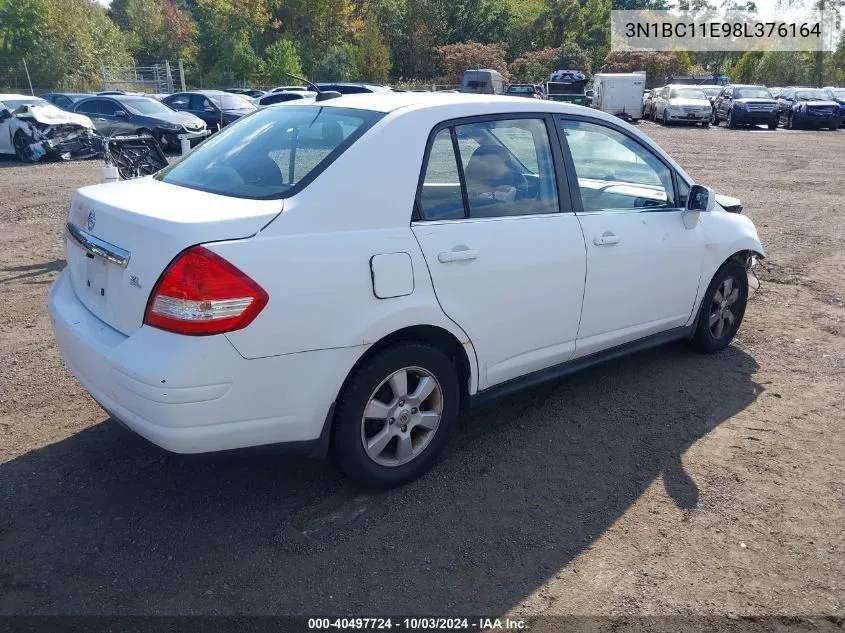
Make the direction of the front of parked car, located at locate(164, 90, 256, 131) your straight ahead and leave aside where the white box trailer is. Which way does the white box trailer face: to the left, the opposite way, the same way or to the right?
to the left

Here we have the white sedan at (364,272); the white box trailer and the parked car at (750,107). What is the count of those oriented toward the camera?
1

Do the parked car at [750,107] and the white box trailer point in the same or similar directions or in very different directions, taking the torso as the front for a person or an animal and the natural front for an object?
very different directions

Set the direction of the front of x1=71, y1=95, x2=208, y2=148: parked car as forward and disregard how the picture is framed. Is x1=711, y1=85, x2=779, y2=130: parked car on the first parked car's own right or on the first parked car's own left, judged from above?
on the first parked car's own left

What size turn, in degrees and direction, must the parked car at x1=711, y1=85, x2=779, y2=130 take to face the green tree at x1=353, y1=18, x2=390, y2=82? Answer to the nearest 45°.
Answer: approximately 135° to its right

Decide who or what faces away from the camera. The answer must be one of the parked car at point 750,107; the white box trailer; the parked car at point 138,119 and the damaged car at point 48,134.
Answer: the white box trailer

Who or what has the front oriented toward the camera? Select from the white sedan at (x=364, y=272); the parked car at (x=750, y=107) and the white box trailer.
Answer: the parked car

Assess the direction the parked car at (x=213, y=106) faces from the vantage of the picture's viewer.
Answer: facing the viewer and to the right of the viewer

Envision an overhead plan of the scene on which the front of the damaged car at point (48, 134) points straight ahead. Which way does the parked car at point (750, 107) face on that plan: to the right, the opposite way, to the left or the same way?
to the right

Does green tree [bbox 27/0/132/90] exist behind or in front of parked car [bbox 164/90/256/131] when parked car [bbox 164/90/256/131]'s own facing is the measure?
behind

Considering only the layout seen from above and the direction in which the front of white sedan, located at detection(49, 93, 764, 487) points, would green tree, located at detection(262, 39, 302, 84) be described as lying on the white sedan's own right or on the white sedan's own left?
on the white sedan's own left

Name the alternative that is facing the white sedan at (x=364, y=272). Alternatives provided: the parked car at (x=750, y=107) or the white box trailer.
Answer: the parked car

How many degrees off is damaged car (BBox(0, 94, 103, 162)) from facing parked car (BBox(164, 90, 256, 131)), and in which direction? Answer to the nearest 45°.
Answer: approximately 90° to its left

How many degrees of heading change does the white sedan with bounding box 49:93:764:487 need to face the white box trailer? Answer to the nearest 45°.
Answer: approximately 45° to its left
